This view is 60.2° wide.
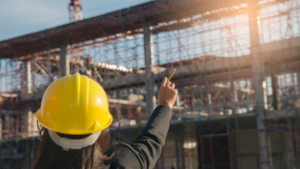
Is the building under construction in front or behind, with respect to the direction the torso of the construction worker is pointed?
in front

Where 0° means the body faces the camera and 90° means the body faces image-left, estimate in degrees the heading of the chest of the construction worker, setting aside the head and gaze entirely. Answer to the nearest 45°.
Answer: approximately 180°

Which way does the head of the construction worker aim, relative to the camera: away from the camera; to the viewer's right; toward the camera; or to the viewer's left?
away from the camera
